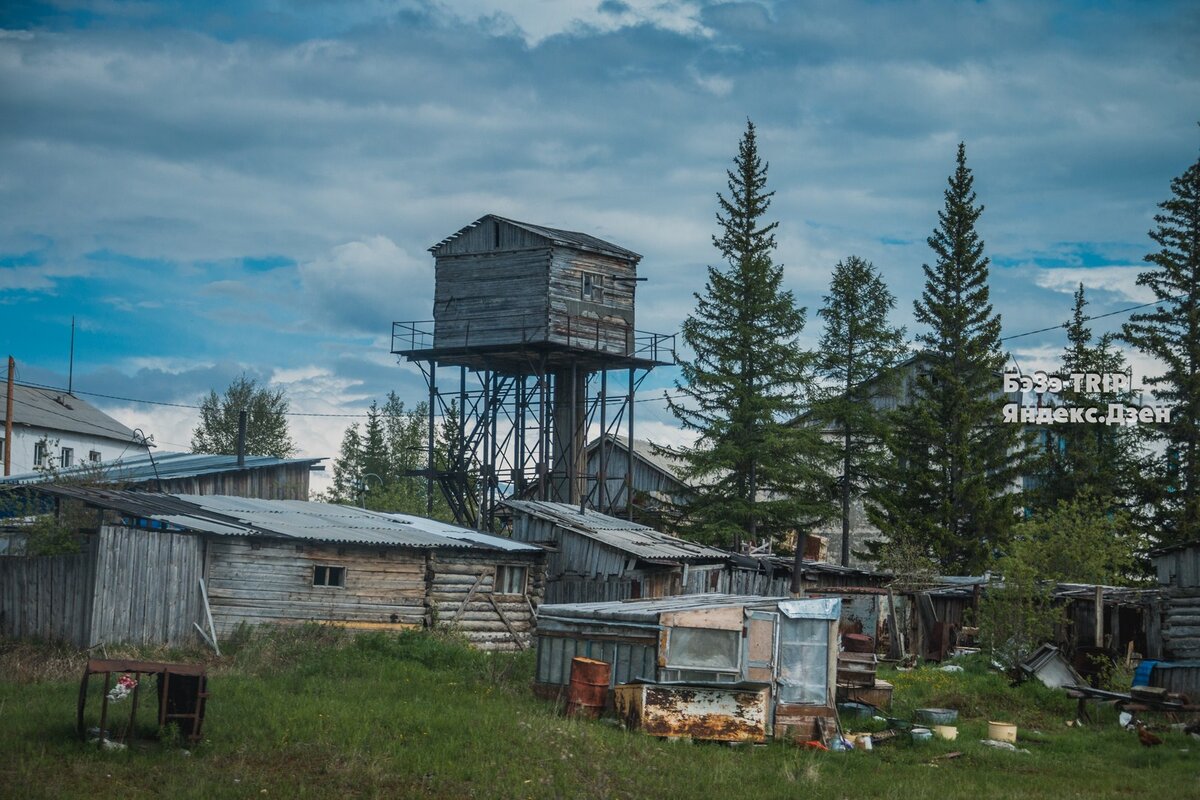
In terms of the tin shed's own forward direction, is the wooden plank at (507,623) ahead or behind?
behind

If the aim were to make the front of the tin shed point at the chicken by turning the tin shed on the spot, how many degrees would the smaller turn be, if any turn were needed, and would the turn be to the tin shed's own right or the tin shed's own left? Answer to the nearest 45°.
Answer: approximately 90° to the tin shed's own left

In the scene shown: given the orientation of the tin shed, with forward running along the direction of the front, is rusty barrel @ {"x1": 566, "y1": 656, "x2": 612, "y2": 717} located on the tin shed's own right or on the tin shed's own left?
on the tin shed's own right

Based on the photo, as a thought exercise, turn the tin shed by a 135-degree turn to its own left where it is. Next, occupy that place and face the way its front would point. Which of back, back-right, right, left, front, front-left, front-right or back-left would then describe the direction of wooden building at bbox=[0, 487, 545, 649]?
left

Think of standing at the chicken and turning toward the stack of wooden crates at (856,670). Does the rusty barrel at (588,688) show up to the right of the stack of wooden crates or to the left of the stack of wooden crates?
left

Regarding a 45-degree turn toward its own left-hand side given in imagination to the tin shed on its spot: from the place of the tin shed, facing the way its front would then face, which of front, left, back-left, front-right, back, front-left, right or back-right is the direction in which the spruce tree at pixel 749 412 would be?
back-left

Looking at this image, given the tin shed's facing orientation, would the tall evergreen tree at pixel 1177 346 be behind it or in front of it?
behind

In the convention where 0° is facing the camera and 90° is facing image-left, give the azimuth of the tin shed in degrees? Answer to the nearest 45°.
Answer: approximately 0°

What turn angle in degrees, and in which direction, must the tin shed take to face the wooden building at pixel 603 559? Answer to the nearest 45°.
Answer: approximately 180°

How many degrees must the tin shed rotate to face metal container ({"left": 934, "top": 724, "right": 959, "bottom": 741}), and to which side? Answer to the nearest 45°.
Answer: approximately 90° to its left

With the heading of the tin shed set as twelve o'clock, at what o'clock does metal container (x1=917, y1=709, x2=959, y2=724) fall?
The metal container is roughly at 8 o'clock from the tin shed.
